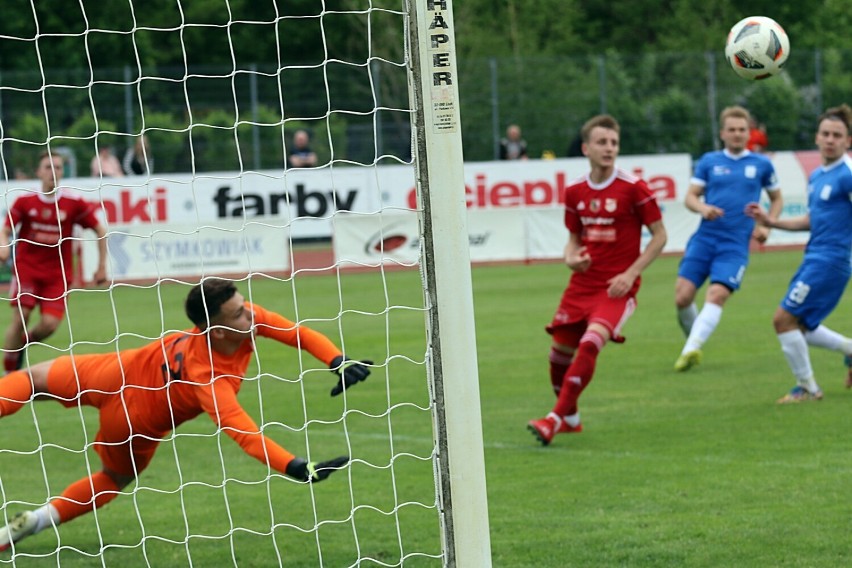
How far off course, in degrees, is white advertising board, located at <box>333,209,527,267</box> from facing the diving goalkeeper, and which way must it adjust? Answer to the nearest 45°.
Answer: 0° — it already faces them

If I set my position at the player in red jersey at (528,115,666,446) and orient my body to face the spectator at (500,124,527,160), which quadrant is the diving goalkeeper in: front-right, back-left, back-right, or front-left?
back-left

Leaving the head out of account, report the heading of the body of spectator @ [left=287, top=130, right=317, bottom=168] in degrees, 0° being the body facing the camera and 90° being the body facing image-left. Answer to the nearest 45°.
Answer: approximately 0°

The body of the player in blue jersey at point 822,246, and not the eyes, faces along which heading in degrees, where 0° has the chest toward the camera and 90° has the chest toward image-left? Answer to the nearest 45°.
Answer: approximately 45°

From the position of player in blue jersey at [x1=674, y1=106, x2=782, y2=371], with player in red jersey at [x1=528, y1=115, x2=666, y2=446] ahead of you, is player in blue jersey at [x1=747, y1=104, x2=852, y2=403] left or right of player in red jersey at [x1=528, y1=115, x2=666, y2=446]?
left

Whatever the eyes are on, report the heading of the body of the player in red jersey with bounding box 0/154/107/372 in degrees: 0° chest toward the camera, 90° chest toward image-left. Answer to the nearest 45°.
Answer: approximately 0°

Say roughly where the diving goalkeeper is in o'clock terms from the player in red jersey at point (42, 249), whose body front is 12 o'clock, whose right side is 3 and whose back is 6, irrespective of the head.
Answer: The diving goalkeeper is roughly at 12 o'clock from the player in red jersey.

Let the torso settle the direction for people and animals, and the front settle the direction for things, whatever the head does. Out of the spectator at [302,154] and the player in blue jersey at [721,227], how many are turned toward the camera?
2

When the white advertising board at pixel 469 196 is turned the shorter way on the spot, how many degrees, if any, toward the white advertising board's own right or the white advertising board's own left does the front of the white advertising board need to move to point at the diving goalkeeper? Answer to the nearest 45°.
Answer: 0° — it already faces them

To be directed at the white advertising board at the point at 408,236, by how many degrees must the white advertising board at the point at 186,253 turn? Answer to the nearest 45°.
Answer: approximately 90° to its left
